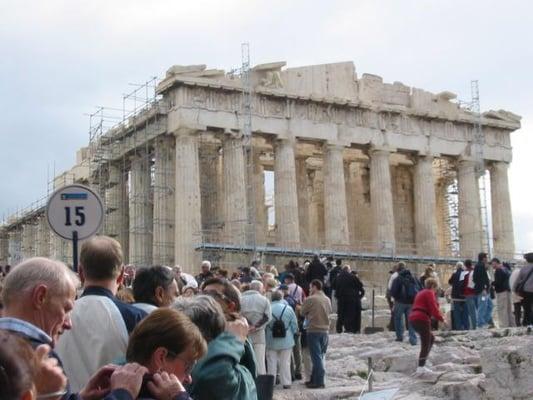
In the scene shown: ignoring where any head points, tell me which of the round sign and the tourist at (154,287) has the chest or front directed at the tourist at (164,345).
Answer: the round sign

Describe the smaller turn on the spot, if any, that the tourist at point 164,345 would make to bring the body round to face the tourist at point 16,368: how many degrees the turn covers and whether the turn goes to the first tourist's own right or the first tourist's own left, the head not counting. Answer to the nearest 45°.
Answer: approximately 90° to the first tourist's own right

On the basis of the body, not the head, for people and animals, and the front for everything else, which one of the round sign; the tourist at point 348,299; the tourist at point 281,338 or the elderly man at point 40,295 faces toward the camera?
the round sign

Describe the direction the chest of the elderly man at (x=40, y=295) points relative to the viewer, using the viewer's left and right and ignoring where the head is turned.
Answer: facing to the right of the viewer

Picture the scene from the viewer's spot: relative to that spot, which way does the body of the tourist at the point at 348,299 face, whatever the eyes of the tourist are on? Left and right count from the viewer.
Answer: facing away from the viewer

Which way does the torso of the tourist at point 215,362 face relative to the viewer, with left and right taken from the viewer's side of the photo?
facing away from the viewer and to the right of the viewer

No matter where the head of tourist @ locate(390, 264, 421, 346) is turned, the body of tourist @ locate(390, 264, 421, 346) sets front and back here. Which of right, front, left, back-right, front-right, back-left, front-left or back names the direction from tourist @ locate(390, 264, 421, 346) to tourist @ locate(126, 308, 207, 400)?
back

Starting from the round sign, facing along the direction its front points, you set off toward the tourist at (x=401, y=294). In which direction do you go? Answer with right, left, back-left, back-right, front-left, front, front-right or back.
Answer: back-left
